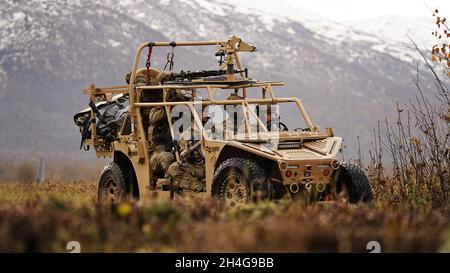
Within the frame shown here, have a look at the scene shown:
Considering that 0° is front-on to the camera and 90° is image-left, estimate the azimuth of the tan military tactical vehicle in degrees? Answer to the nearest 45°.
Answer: approximately 315°
